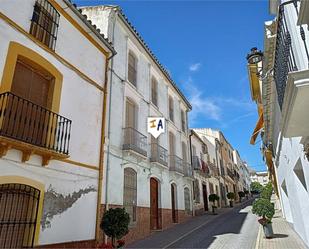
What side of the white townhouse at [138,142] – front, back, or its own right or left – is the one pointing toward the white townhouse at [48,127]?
right

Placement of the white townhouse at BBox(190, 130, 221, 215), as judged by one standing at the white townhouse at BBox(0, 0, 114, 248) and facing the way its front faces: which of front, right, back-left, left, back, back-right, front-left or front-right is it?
left

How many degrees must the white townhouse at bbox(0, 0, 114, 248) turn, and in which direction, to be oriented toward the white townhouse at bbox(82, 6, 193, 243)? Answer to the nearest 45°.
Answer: approximately 90° to its left

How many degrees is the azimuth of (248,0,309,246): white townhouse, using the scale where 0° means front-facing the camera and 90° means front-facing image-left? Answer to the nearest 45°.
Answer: approximately 90°

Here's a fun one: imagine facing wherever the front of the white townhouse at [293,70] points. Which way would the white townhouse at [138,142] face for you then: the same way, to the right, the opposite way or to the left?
the opposite way

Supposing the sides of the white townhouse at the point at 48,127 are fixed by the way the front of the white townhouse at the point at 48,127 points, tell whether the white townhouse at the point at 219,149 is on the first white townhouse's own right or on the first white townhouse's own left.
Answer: on the first white townhouse's own left

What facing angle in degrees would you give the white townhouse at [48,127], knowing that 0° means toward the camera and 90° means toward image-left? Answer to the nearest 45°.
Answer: approximately 315°

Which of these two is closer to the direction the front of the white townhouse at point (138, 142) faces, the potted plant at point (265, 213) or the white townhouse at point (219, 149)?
the potted plant

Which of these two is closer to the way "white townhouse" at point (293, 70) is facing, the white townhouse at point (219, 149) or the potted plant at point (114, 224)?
the potted plant

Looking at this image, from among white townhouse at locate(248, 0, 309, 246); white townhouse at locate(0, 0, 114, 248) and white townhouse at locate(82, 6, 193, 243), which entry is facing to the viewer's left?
white townhouse at locate(248, 0, 309, 246)

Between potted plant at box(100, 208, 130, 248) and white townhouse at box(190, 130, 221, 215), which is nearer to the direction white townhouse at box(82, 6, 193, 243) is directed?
the potted plant

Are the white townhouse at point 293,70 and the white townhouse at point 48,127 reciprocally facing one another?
yes

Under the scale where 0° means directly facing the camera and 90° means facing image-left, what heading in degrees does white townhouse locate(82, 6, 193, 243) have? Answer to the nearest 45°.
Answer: approximately 315°

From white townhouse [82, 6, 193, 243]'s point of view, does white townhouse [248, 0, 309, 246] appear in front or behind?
in front
